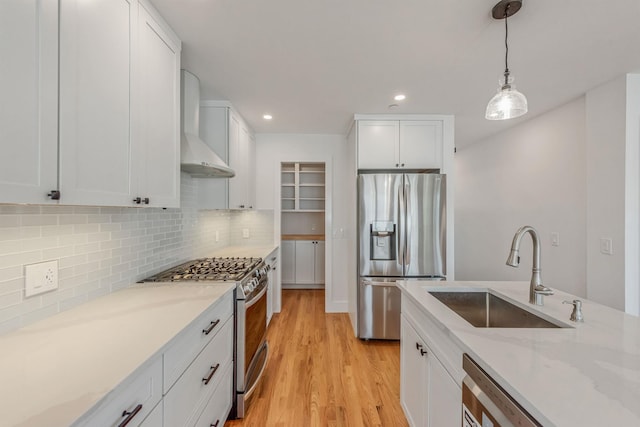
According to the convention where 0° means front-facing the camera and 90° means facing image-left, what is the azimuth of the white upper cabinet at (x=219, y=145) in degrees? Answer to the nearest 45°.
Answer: approximately 270°

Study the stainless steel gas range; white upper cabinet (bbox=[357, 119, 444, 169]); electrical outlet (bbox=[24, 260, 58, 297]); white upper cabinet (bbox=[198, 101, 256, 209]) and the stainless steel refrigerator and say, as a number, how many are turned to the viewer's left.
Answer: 0

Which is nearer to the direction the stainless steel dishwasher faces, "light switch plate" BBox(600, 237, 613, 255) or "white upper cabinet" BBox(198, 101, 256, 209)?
the white upper cabinet

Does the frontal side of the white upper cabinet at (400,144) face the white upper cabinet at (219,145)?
no

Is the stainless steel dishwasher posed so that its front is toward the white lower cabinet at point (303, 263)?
no

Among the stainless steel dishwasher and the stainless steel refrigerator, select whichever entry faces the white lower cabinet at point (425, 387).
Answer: the stainless steel refrigerator

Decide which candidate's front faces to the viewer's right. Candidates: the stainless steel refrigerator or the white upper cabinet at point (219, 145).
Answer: the white upper cabinet

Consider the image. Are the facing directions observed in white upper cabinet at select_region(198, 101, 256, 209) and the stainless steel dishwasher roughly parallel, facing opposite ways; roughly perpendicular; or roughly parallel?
roughly parallel, facing opposite ways

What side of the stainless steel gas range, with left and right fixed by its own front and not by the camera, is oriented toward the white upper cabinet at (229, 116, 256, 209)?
left

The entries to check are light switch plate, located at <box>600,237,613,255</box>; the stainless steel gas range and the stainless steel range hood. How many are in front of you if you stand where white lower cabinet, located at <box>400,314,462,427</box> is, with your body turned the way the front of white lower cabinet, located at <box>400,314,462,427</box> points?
2

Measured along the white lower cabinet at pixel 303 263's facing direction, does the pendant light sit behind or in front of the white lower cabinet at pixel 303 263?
in front

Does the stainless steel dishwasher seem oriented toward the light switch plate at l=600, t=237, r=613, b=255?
no

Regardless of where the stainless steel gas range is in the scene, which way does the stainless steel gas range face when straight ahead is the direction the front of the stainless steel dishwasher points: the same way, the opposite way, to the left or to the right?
the opposite way

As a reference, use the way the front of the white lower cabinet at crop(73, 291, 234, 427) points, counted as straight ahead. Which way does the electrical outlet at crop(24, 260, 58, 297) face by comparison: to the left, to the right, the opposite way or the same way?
the same way

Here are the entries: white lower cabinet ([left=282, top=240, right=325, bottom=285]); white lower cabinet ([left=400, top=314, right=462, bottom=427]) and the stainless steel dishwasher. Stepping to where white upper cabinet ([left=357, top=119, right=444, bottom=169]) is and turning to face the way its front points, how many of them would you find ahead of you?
2

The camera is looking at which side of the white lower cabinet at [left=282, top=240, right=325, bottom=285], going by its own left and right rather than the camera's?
front
